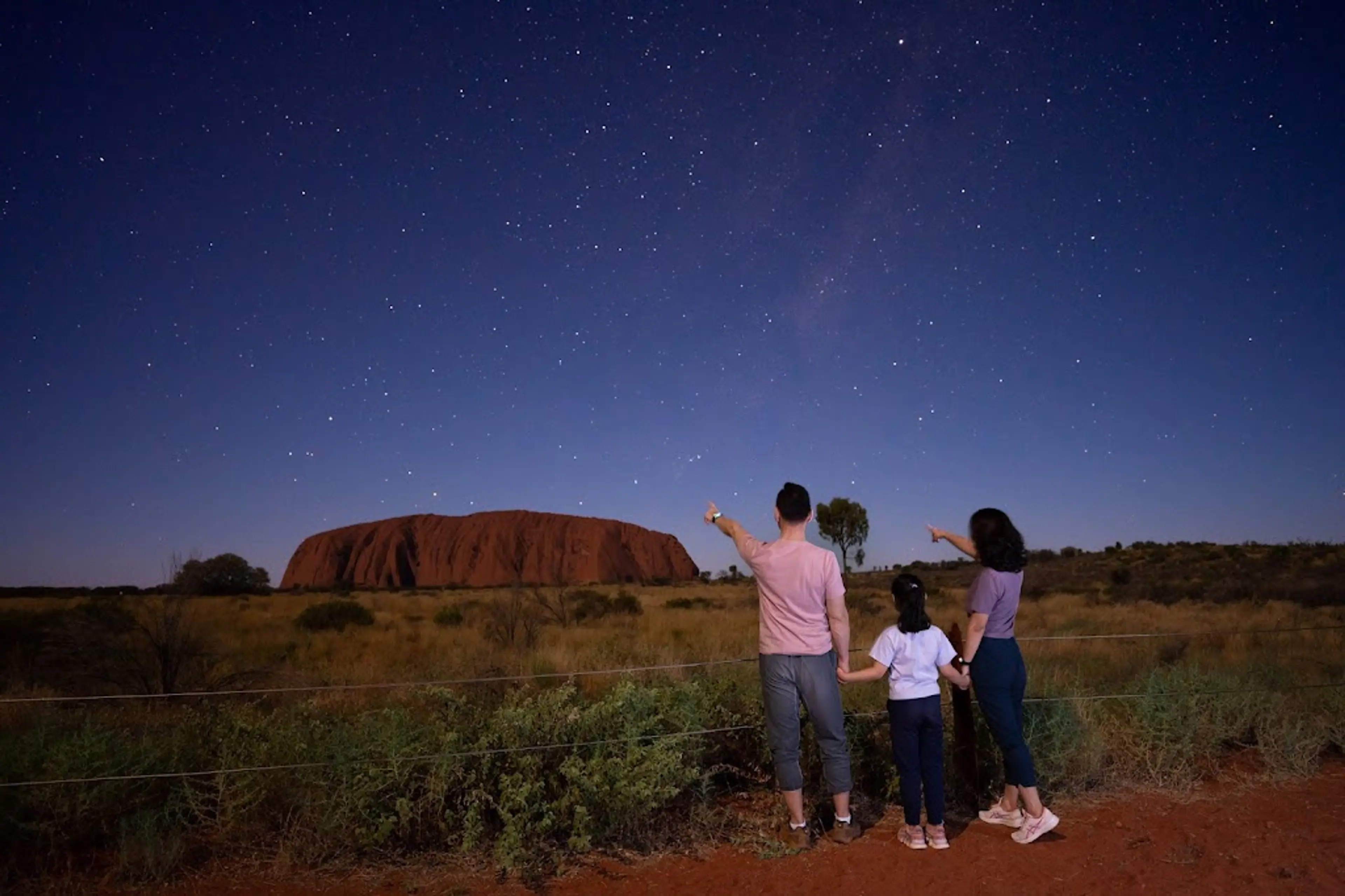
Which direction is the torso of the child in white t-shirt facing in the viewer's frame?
away from the camera

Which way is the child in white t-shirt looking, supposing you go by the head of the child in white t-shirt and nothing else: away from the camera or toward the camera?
away from the camera

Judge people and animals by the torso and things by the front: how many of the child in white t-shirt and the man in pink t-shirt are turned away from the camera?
2

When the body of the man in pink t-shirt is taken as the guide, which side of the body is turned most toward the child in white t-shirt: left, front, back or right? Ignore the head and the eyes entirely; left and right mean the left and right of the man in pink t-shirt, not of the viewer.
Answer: right

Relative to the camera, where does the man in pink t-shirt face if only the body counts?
away from the camera

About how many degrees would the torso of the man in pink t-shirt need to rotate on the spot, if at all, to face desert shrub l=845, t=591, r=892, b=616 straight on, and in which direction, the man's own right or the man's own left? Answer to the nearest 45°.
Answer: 0° — they already face it

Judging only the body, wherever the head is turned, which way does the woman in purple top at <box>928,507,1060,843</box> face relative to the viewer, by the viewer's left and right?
facing away from the viewer and to the left of the viewer

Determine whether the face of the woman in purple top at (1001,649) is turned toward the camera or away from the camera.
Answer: away from the camera
